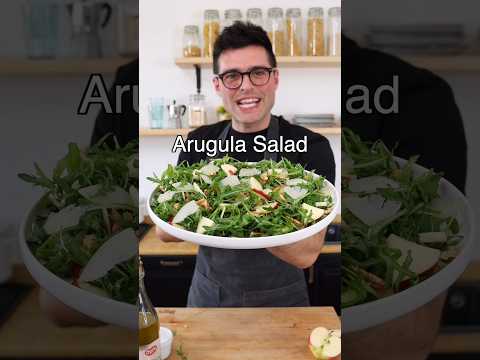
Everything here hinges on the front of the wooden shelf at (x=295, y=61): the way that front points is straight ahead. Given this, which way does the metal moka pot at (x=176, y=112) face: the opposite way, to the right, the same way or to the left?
to the right

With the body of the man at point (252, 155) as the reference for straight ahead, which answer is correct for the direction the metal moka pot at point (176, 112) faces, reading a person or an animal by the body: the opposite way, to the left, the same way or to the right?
to the right

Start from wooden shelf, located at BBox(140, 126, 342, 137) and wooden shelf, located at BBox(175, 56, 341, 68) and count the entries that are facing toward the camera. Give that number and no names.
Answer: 2

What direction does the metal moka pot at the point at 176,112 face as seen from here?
to the viewer's left

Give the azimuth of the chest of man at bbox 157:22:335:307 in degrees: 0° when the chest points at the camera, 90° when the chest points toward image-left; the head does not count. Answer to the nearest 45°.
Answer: approximately 0°

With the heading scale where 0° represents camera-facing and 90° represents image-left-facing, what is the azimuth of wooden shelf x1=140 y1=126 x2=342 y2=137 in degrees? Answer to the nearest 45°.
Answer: approximately 0°
